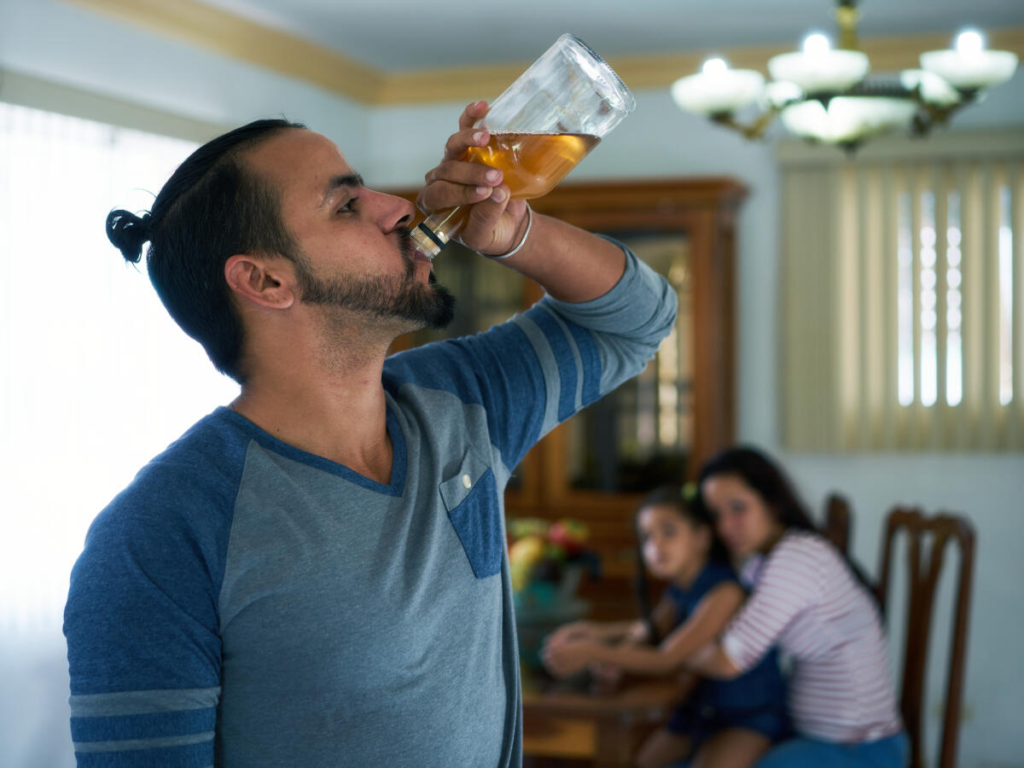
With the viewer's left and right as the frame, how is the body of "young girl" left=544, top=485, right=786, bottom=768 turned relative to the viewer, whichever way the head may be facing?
facing the viewer and to the left of the viewer

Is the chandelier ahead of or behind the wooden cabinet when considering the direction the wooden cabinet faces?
ahead

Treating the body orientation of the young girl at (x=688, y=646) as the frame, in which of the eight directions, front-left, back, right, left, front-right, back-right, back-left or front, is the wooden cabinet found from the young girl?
back-right

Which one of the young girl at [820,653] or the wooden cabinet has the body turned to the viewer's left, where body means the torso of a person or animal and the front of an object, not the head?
the young girl

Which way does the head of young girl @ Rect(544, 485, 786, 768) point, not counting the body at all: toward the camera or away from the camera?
toward the camera

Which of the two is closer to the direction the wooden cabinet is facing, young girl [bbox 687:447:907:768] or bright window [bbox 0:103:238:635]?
the young girl

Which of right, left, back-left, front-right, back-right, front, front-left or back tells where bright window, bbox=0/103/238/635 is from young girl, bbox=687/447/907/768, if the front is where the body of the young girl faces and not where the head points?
front

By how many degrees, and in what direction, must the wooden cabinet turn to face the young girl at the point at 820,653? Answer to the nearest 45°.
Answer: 0° — it already faces them

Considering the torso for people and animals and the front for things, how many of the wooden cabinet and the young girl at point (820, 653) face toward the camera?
1

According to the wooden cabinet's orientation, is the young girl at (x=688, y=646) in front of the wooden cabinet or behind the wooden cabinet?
in front

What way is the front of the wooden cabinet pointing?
toward the camera

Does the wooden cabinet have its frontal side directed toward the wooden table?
yes

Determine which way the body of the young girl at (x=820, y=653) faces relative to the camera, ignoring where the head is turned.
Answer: to the viewer's left
